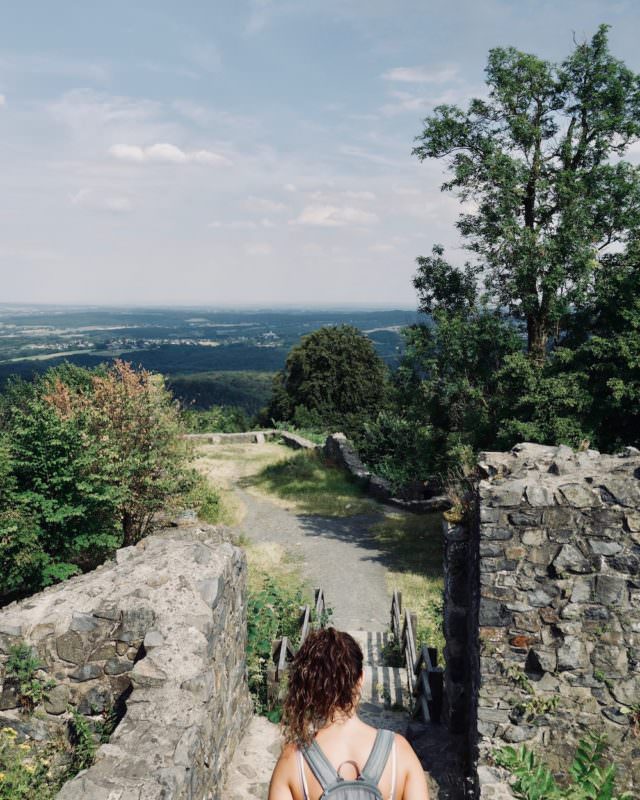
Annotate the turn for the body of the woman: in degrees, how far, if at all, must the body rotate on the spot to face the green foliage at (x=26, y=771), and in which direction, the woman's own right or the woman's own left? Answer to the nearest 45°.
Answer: approximately 45° to the woman's own left

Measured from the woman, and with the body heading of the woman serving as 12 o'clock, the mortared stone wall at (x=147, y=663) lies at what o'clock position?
The mortared stone wall is roughly at 11 o'clock from the woman.

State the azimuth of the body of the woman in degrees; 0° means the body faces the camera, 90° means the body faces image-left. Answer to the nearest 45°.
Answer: approximately 180°

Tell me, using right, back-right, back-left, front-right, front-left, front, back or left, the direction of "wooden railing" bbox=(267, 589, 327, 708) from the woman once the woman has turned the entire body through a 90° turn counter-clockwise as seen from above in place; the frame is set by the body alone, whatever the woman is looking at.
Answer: right

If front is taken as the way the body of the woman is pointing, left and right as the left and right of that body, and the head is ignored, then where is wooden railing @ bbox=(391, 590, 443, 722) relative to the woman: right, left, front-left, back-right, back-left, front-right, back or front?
front

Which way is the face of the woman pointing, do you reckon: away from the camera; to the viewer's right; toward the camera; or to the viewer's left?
away from the camera

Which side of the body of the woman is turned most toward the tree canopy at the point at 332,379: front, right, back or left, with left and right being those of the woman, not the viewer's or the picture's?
front

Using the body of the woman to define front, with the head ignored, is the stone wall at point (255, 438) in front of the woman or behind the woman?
in front

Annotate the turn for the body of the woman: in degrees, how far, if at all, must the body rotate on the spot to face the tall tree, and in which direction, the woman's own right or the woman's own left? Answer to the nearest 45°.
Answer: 0° — they already face it

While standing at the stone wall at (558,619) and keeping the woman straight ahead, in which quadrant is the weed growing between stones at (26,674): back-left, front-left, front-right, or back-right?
front-right

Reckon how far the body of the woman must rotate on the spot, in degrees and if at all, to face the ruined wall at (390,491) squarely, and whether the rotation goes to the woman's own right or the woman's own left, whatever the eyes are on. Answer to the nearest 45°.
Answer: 0° — they already face it

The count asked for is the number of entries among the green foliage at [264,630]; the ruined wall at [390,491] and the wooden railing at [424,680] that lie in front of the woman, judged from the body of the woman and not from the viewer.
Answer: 3

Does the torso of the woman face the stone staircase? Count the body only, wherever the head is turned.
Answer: yes

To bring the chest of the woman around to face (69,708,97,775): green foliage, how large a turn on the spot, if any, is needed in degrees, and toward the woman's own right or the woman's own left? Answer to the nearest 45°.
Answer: approximately 45° to the woman's own left
